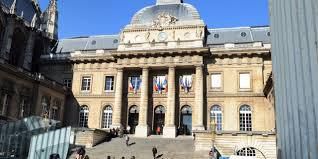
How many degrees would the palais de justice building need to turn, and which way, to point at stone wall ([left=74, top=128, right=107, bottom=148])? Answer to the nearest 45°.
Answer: approximately 45° to its right

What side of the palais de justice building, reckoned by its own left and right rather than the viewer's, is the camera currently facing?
front

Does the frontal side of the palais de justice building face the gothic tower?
no

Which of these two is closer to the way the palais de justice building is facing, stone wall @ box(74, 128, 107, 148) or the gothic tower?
the stone wall
